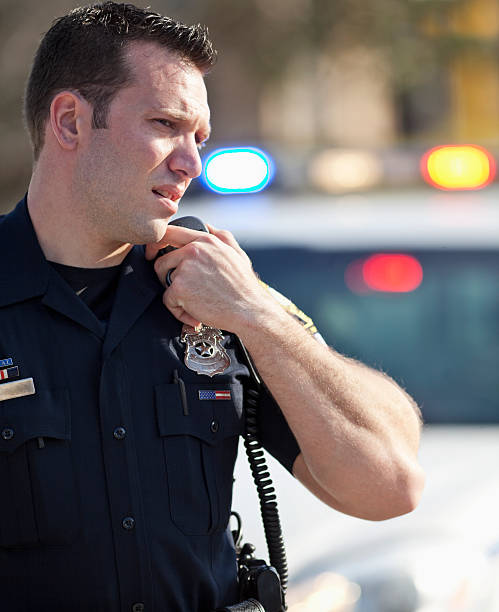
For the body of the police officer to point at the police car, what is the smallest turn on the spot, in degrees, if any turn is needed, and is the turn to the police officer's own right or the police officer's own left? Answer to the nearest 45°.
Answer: approximately 135° to the police officer's own left

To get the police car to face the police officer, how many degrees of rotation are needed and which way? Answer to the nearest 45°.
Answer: approximately 45° to its right

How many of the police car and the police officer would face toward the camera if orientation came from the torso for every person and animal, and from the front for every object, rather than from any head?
2

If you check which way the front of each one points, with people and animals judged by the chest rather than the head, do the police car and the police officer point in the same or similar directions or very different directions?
same or similar directions

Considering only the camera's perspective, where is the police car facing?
facing the viewer

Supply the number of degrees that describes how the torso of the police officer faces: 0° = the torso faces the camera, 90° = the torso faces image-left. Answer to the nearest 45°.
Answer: approximately 0°
